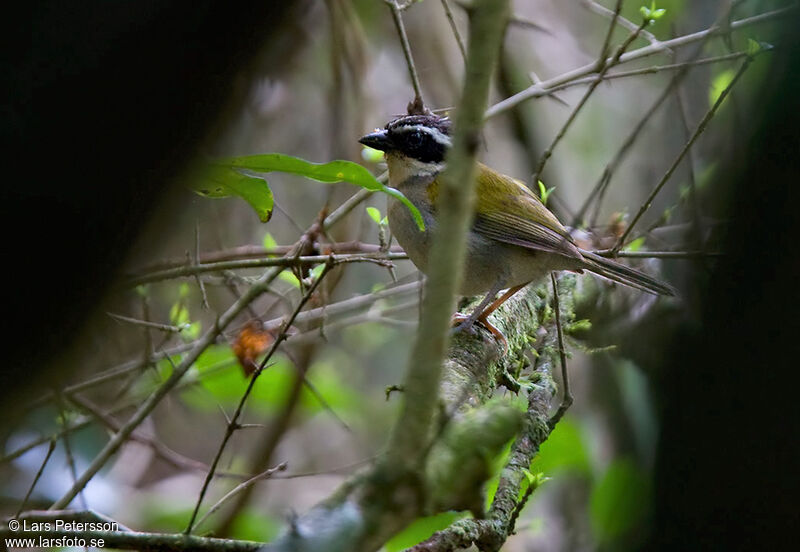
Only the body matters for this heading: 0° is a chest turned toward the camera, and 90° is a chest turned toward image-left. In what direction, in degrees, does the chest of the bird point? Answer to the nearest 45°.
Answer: approximately 90°

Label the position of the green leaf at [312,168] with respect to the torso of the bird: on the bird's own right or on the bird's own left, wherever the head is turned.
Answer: on the bird's own left

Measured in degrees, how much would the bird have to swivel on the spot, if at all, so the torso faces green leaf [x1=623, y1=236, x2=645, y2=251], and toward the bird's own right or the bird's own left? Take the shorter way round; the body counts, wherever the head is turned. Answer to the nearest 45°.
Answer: approximately 135° to the bird's own right
